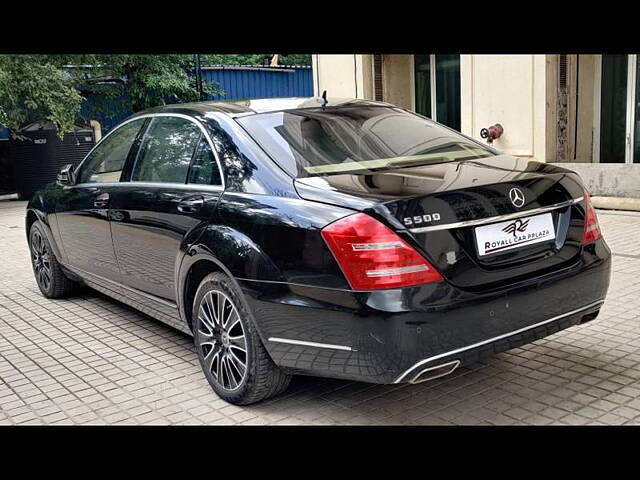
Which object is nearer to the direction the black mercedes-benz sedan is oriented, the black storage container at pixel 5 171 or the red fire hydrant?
the black storage container

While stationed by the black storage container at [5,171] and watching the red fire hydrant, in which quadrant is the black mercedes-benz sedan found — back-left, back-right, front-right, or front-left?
front-right

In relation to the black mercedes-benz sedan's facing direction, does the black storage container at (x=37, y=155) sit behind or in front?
in front

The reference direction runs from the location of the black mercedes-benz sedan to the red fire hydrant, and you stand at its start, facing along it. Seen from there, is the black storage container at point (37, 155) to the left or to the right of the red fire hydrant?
left

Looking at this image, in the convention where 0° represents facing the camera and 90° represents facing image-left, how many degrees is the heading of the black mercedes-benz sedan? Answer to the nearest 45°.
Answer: approximately 135°

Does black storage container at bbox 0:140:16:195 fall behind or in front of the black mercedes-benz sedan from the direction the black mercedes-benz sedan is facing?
in front

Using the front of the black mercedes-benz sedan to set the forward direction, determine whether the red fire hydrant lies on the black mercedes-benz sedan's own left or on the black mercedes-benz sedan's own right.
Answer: on the black mercedes-benz sedan's own right
